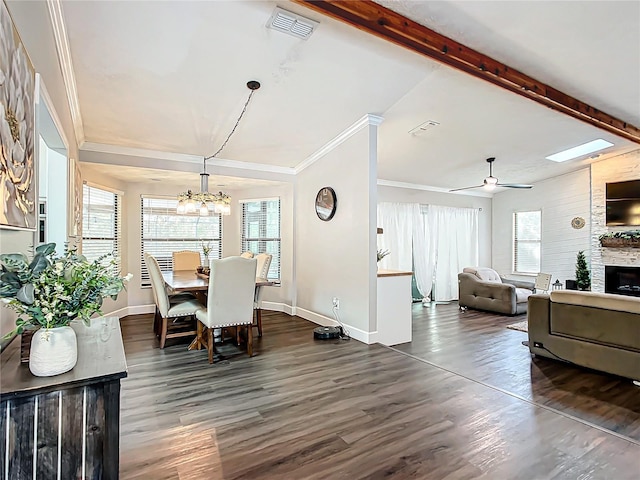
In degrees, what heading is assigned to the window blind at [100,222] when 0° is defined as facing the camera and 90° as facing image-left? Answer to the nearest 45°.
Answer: approximately 315°

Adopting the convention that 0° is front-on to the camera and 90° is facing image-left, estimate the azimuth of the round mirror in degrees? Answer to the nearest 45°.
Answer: approximately 45°

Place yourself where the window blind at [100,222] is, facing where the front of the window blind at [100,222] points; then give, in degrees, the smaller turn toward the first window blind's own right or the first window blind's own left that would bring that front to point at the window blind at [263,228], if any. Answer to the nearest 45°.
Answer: approximately 45° to the first window blind's own left

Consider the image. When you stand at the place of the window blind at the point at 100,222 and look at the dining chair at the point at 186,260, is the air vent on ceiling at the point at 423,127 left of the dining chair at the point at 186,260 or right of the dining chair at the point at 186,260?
right

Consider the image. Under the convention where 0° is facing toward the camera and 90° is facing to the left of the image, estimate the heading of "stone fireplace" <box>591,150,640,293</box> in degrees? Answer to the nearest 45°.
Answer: approximately 45°

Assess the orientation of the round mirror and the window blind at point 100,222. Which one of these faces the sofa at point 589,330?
the window blind

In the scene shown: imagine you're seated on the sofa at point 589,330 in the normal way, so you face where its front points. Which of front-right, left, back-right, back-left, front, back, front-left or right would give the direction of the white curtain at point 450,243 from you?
left

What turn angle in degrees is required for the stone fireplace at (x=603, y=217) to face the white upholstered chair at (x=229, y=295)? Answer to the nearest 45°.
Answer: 0° — it already faces it

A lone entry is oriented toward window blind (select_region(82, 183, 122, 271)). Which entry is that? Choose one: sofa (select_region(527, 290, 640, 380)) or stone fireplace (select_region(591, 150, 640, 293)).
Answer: the stone fireplace

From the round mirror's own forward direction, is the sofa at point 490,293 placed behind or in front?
behind

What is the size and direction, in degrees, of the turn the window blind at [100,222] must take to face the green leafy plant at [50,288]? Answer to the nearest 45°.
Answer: approximately 45° to its right

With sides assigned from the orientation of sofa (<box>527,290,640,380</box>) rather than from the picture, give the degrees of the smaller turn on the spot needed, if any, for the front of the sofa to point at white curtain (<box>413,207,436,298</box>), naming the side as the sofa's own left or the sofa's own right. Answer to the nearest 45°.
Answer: approximately 90° to the sofa's own left

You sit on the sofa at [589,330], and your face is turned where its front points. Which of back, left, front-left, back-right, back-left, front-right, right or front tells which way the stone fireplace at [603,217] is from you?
front-left

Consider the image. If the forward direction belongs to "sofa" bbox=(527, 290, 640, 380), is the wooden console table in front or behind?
behind

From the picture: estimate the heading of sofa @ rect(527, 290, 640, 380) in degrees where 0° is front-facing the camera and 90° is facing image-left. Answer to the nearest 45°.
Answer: approximately 225°

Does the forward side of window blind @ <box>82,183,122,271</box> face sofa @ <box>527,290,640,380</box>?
yes
